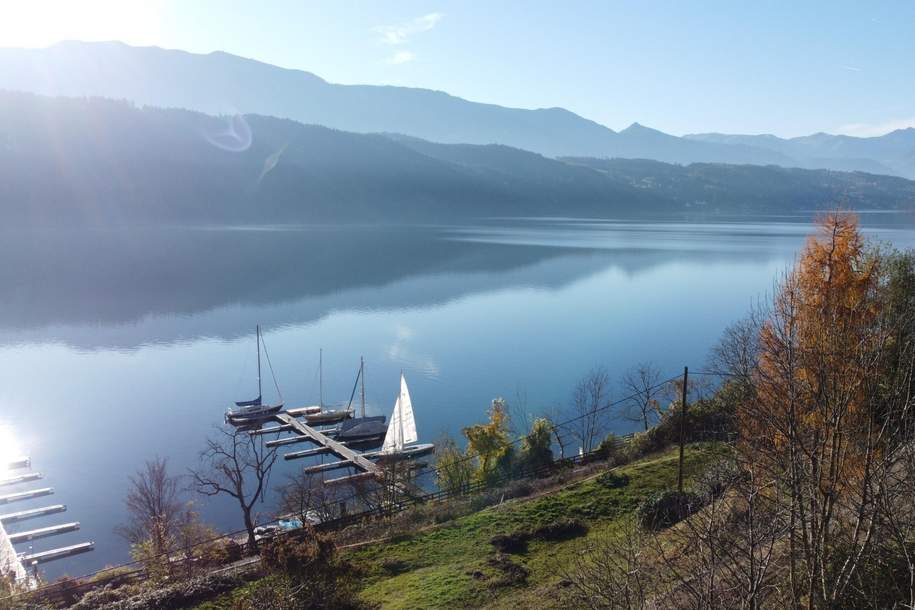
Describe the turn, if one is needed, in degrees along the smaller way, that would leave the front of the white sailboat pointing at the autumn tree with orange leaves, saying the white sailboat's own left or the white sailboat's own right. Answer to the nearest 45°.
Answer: approximately 90° to the white sailboat's own left

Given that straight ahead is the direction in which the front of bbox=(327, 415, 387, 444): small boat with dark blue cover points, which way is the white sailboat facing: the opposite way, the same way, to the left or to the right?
the same way

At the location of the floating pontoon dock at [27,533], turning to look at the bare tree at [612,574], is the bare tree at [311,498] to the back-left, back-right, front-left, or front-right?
front-left

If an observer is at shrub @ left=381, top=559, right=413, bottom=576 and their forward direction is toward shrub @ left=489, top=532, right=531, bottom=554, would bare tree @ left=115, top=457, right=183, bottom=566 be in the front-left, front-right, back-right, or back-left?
back-left
